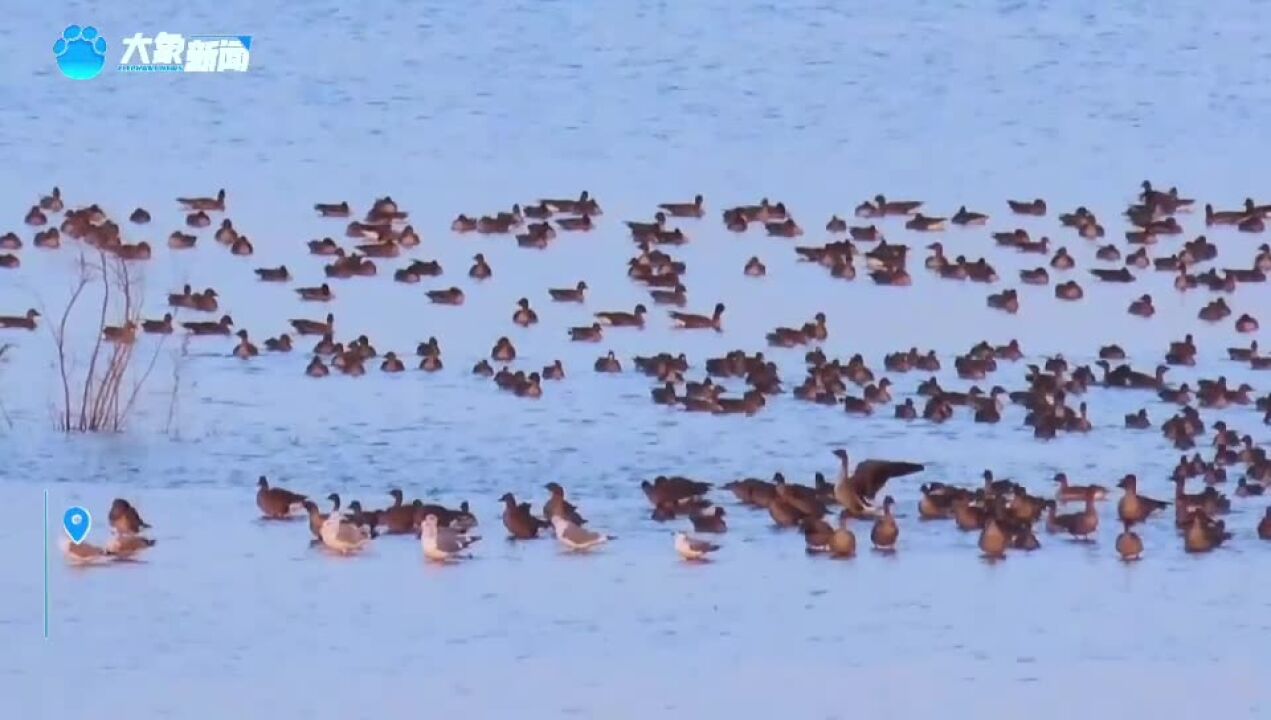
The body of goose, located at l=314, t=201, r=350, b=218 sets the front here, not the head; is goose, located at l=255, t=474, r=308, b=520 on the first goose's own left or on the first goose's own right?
on the first goose's own right

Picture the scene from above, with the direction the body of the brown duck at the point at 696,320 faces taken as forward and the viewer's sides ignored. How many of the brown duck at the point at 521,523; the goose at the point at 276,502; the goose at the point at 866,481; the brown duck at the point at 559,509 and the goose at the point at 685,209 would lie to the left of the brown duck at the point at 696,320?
1

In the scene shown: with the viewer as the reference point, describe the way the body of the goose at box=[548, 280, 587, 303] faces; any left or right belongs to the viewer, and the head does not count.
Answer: facing to the right of the viewer

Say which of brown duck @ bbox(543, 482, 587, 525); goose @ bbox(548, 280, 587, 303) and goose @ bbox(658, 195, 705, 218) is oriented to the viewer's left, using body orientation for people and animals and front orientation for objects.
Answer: the brown duck

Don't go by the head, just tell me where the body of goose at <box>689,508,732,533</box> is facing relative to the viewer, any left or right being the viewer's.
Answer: facing to the right of the viewer

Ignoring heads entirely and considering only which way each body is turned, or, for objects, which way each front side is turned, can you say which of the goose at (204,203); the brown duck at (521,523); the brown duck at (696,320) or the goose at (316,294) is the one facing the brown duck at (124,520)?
the brown duck at (521,523)

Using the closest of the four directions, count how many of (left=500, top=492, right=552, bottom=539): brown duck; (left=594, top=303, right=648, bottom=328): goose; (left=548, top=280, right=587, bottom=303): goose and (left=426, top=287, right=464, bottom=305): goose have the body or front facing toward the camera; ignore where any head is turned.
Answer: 0

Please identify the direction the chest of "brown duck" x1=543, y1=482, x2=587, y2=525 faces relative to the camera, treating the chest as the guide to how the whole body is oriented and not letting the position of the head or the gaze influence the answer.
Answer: to the viewer's left

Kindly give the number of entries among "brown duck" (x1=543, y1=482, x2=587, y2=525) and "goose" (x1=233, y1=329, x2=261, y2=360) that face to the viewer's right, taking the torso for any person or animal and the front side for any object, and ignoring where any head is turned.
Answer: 0

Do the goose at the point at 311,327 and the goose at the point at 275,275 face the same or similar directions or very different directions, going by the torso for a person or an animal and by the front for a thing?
same or similar directions

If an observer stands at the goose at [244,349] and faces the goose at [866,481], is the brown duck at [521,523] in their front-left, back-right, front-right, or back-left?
front-right

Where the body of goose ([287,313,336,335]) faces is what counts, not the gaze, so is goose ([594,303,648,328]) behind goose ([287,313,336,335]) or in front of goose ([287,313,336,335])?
in front
